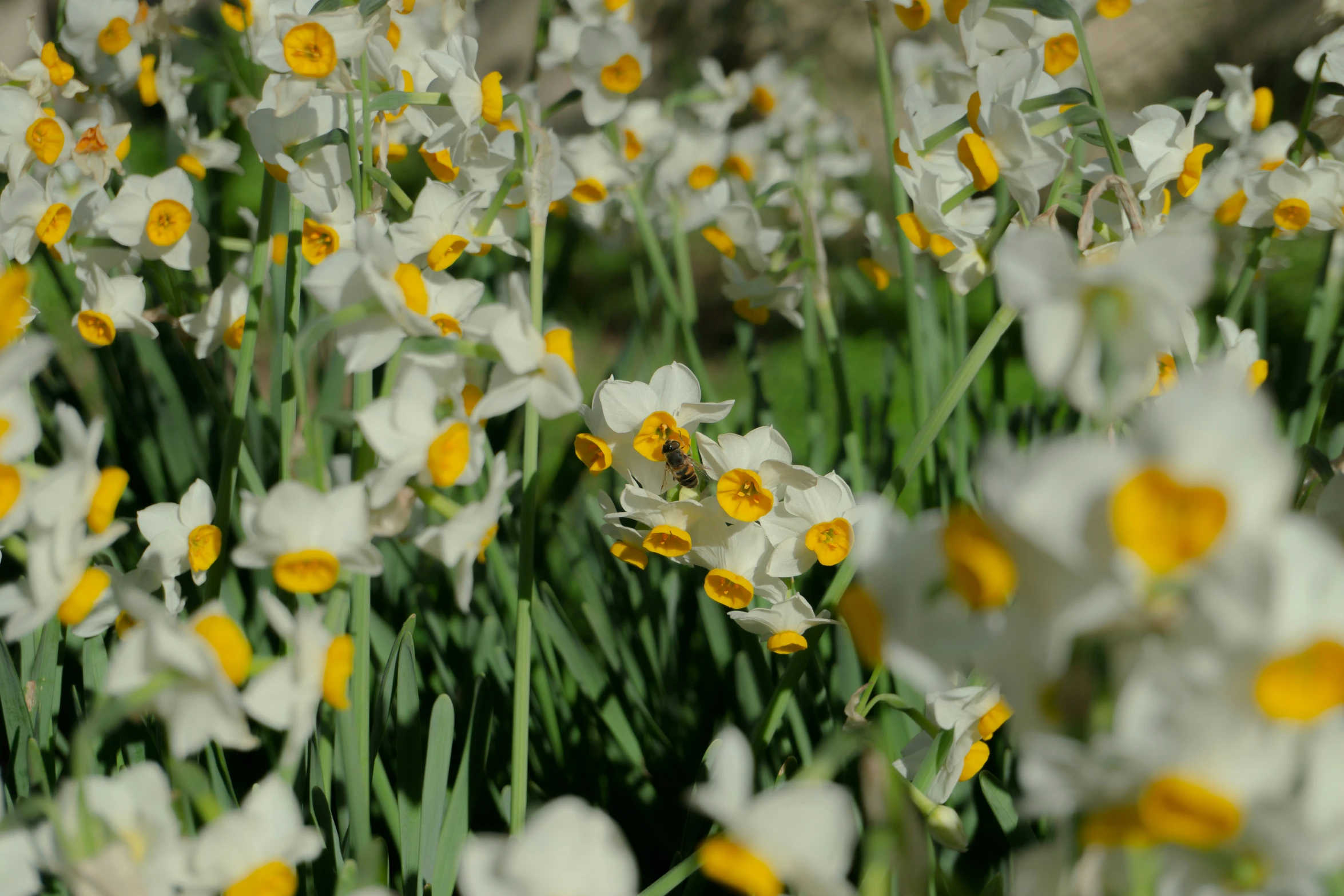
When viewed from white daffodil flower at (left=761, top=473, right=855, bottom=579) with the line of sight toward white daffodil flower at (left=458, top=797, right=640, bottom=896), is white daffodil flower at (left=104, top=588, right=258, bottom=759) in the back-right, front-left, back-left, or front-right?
front-right

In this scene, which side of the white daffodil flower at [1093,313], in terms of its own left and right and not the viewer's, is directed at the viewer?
back

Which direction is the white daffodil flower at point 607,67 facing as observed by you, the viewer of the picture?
facing the viewer and to the right of the viewer

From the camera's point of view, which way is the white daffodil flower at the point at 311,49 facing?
toward the camera

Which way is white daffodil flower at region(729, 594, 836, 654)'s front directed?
toward the camera

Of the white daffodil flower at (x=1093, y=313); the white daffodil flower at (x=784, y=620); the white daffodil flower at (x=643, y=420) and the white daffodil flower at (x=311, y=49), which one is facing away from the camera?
the white daffodil flower at (x=1093, y=313)

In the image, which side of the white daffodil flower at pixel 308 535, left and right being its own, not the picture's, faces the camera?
front

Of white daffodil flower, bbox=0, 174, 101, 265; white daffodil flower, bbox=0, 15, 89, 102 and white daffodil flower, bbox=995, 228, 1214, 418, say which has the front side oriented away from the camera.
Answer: white daffodil flower, bbox=995, 228, 1214, 418

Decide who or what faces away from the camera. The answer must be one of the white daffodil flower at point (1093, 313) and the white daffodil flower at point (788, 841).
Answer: the white daffodil flower at point (1093, 313)

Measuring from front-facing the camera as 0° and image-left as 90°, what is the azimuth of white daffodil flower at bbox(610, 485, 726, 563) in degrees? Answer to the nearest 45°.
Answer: approximately 0°
